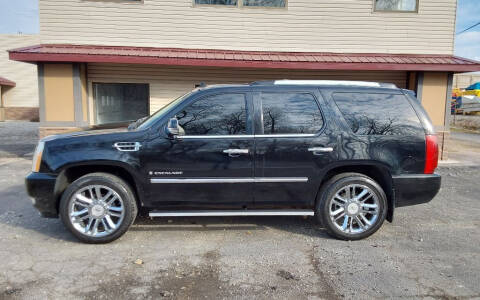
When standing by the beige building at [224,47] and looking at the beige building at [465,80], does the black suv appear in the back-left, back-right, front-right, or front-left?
back-right

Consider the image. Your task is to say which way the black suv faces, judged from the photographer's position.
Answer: facing to the left of the viewer

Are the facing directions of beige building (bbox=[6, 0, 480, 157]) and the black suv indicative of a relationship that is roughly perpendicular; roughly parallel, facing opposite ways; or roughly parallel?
roughly perpendicular

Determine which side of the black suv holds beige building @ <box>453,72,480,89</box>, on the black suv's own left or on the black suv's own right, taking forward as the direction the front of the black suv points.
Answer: on the black suv's own right

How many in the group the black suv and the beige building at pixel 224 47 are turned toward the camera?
1

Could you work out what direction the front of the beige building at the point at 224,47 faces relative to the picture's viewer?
facing the viewer

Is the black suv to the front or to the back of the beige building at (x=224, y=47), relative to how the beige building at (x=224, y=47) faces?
to the front

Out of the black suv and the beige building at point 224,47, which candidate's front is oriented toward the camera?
the beige building

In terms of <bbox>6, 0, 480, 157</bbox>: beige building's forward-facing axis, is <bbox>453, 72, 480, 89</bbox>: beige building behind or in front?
behind

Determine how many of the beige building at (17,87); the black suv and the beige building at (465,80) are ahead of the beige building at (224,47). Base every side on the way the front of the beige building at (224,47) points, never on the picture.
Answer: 1
